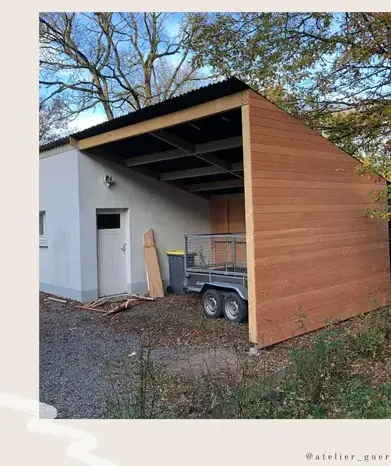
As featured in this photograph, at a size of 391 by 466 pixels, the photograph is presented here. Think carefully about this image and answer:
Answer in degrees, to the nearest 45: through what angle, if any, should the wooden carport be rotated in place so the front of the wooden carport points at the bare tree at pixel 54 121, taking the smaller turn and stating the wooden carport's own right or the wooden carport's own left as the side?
approximately 90° to the wooden carport's own right

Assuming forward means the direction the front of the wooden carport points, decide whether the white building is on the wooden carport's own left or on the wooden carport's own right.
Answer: on the wooden carport's own right

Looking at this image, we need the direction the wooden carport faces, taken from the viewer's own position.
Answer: facing the viewer and to the left of the viewer

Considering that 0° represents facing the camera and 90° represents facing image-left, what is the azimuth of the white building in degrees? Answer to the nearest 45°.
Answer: approximately 315°
